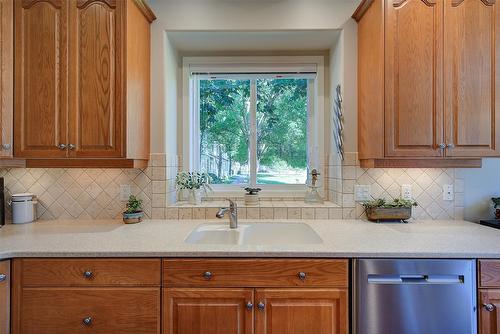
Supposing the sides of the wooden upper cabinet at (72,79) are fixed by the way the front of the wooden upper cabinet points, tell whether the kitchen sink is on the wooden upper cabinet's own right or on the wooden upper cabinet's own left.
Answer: on the wooden upper cabinet's own left

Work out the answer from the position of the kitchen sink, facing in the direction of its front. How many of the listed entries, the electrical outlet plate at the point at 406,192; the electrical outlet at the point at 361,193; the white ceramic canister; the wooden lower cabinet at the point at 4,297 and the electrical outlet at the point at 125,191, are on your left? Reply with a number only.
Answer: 2

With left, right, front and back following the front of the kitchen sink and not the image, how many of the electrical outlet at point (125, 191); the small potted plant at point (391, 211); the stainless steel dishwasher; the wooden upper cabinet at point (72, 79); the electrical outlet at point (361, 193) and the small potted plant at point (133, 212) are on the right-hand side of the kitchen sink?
3

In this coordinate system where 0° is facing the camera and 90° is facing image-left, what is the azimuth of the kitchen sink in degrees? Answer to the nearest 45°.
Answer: approximately 0°

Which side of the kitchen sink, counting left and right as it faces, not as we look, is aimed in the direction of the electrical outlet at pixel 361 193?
left

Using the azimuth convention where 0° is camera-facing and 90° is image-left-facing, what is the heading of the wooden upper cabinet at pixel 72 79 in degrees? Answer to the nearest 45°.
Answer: approximately 45°

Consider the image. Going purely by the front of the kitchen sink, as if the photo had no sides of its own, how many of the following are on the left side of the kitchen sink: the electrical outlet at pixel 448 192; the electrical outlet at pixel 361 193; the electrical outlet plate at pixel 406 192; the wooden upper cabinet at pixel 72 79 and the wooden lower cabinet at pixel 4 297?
3

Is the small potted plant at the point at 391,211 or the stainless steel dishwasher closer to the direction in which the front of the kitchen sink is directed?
the stainless steel dishwasher
